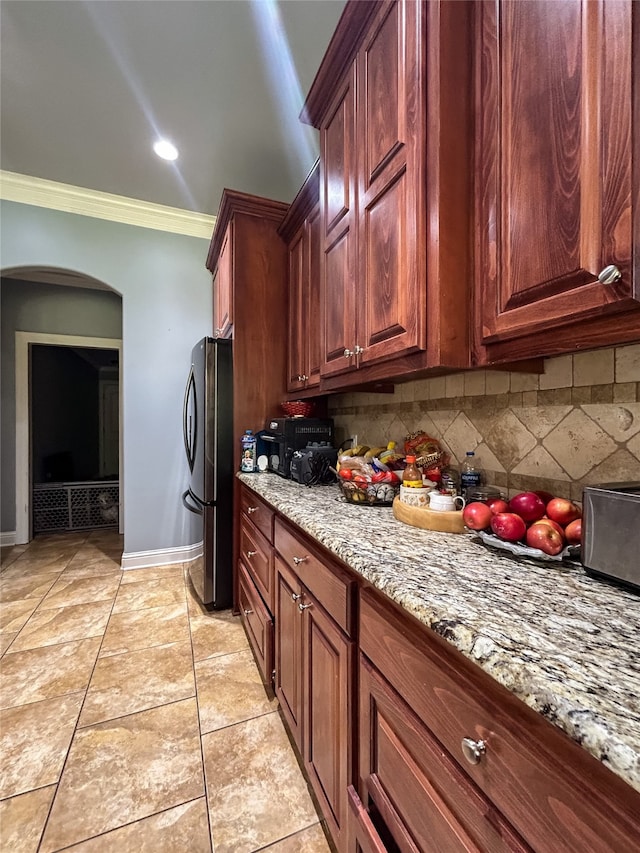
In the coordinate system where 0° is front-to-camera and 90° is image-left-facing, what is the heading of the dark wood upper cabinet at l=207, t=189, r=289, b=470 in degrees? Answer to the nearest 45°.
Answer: approximately 90°

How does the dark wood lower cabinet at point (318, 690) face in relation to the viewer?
to the viewer's left

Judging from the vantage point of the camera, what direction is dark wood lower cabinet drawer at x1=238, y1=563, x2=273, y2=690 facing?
facing to the left of the viewer

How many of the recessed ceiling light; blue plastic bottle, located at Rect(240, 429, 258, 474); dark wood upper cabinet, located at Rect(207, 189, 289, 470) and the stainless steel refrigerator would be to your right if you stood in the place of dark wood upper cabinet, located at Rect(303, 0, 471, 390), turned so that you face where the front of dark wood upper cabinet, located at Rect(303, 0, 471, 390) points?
4

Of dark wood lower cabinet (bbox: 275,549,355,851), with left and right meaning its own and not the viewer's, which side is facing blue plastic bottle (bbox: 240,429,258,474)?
right

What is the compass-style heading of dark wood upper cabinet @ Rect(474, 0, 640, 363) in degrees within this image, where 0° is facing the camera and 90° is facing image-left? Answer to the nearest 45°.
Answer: approximately 45°

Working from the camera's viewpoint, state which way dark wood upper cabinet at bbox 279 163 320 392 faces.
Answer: facing to the left of the viewer

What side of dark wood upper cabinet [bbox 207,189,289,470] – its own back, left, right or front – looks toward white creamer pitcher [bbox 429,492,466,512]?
left
